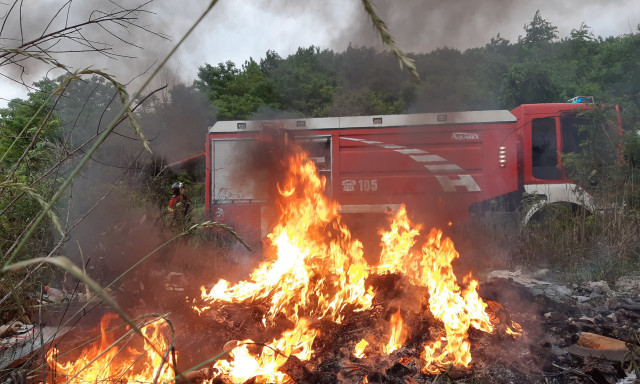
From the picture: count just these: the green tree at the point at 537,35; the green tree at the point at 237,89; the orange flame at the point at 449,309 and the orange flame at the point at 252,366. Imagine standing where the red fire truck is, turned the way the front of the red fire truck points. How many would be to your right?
2

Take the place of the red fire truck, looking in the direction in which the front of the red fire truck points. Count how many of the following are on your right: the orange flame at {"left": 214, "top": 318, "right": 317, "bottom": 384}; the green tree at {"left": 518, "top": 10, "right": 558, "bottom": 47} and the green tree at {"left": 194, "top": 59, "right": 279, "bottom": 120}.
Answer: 1

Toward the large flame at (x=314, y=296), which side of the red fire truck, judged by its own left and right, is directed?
right

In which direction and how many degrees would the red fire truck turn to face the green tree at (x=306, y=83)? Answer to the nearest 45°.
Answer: approximately 135° to its left

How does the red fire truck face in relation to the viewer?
to the viewer's right

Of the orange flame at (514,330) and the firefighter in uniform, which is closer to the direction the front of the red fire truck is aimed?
the orange flame

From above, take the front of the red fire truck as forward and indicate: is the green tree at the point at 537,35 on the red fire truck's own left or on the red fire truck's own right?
on the red fire truck's own left

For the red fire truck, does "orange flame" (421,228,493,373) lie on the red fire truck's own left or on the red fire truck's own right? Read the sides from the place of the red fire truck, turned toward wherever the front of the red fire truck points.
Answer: on the red fire truck's own right

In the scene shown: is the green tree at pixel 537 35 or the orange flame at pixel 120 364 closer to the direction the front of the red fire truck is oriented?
the green tree

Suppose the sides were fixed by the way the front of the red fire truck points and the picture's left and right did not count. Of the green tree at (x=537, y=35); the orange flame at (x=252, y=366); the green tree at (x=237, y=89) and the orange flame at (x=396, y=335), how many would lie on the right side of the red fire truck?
2

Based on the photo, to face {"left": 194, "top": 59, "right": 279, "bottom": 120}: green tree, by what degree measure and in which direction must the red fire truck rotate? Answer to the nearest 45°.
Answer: approximately 135° to its left

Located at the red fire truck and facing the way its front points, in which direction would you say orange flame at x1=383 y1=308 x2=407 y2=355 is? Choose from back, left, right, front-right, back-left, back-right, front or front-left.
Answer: right
